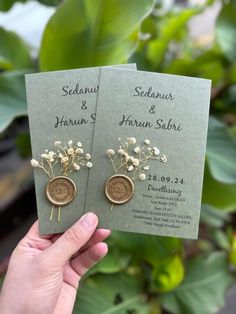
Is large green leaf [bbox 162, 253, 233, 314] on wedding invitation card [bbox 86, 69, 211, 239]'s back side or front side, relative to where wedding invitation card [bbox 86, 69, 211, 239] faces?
on the back side

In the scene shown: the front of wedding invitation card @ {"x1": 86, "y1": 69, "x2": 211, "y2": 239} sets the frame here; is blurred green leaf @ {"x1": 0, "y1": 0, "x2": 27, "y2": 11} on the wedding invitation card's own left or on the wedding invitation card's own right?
on the wedding invitation card's own right

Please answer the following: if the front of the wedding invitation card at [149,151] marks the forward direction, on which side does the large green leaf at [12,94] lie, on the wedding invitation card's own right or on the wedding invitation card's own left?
on the wedding invitation card's own right

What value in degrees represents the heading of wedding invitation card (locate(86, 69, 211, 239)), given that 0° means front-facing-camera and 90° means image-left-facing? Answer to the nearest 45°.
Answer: approximately 0°
